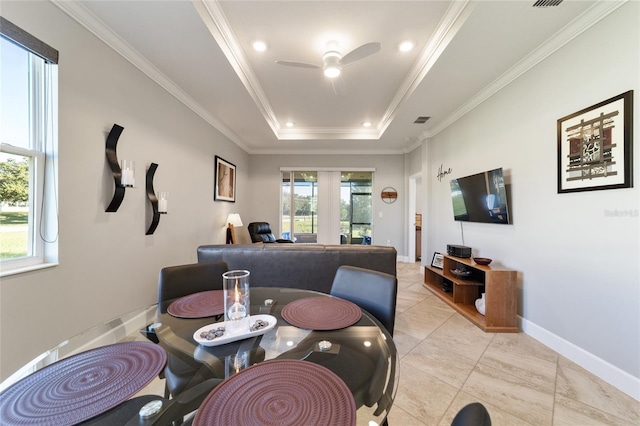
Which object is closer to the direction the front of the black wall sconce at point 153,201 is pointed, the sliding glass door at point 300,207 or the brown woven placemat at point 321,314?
the brown woven placemat

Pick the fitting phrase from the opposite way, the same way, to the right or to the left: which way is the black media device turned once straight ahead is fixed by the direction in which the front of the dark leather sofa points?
to the left

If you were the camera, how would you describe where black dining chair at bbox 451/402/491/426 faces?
facing away from the viewer and to the left of the viewer

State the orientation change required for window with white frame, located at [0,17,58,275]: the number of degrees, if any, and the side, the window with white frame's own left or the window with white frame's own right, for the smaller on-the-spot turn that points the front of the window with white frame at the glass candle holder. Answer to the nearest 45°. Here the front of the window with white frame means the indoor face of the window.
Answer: approximately 45° to the window with white frame's own right

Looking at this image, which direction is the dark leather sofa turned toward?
away from the camera

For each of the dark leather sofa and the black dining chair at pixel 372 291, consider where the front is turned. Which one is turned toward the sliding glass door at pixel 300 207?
the dark leather sofa

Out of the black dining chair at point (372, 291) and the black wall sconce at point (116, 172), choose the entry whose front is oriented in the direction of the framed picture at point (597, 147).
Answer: the black wall sconce

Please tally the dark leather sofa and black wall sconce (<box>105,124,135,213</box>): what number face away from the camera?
1

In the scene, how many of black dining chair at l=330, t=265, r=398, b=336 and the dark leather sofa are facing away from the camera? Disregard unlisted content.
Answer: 1

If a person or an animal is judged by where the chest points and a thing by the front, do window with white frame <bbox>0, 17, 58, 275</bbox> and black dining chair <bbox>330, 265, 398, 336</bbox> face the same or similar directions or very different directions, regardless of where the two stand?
very different directions
